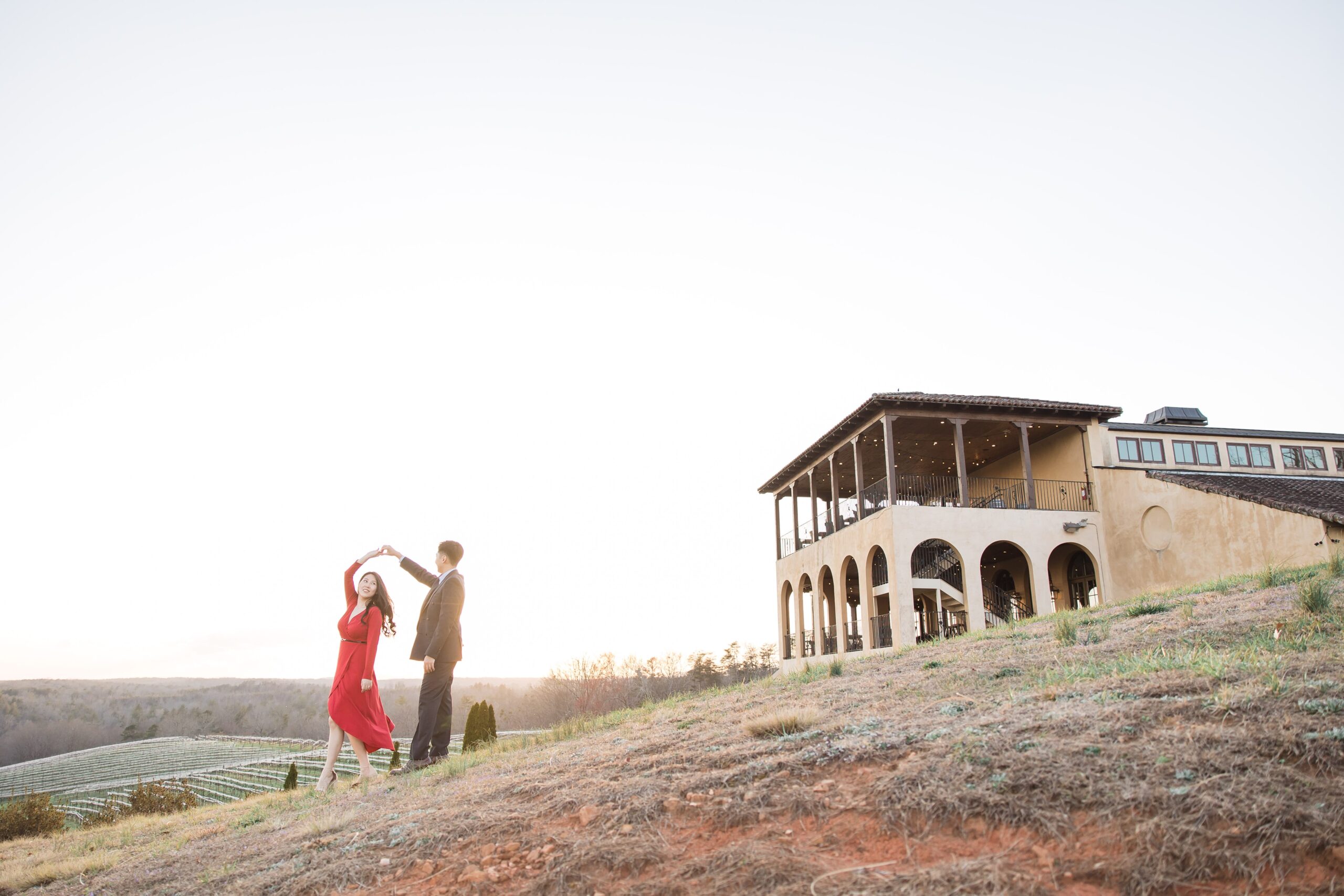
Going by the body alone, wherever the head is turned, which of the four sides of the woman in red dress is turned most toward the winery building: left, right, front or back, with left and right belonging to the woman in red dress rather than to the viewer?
back

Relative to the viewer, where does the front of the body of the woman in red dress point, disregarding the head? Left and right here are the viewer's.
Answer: facing the viewer and to the left of the viewer

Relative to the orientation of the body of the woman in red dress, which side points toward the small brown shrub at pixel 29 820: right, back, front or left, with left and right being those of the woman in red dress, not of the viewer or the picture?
right

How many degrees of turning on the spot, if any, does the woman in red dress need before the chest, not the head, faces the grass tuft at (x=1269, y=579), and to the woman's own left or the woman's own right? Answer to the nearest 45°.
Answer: approximately 135° to the woman's own left

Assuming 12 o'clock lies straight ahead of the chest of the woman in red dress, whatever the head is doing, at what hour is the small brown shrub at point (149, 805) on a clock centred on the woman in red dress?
The small brown shrub is roughly at 4 o'clock from the woman in red dress.
